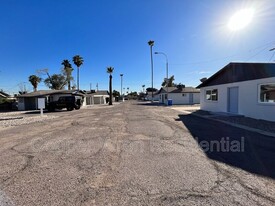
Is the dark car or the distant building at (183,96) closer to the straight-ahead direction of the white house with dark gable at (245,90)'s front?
the dark car

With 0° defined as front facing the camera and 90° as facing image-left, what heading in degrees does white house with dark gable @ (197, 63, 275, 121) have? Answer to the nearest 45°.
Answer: approximately 45°

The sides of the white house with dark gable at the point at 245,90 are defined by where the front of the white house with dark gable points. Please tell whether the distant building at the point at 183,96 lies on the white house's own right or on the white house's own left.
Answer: on the white house's own right

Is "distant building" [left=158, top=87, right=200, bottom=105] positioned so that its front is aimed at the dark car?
yes

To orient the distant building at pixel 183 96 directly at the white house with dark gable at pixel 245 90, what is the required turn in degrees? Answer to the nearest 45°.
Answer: approximately 45° to its left
